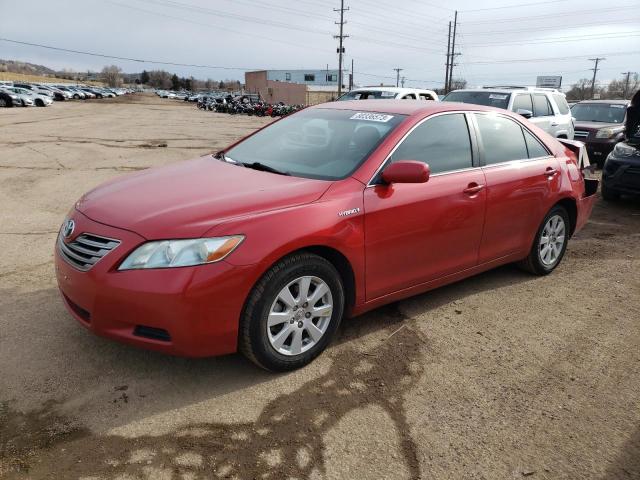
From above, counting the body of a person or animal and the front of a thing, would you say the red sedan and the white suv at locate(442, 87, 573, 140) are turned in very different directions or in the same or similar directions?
same or similar directions

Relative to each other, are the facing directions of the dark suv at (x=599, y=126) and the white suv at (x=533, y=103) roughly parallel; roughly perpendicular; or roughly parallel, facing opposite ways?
roughly parallel

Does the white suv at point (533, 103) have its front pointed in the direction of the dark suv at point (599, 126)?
no

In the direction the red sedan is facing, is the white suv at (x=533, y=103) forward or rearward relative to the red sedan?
rearward

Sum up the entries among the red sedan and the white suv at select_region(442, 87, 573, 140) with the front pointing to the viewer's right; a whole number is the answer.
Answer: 0

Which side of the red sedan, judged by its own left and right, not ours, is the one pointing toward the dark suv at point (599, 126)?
back

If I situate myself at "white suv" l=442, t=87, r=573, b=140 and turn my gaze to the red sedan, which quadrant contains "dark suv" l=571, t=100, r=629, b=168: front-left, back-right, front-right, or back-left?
back-left

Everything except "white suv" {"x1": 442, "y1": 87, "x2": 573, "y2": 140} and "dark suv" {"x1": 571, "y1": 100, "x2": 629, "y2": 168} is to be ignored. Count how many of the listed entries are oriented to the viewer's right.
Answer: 0

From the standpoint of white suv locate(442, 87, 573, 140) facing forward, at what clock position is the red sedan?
The red sedan is roughly at 11 o'clock from the white suv.

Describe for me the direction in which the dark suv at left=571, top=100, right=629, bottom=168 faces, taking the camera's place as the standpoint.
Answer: facing the viewer and to the left of the viewer

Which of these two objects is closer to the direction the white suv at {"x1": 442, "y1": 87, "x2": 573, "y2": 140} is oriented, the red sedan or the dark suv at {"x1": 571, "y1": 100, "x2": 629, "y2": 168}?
the red sedan

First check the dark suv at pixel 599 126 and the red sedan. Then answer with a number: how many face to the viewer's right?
0

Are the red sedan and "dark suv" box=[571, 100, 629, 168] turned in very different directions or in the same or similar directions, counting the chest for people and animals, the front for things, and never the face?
same or similar directions
